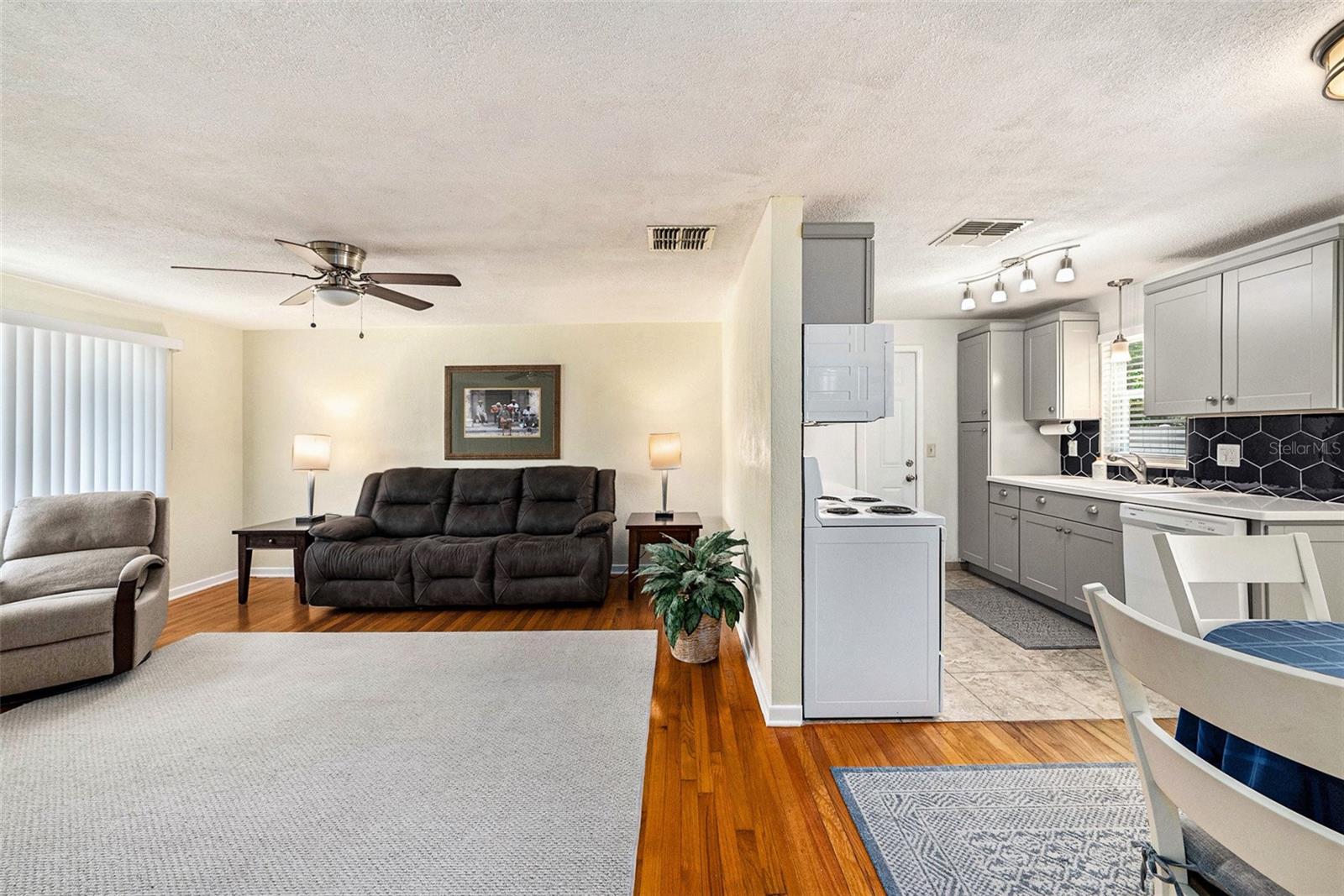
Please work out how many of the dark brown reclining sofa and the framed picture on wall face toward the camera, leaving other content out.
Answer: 2

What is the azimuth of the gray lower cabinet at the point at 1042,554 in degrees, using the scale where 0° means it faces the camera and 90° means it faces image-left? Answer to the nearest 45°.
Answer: approximately 45°

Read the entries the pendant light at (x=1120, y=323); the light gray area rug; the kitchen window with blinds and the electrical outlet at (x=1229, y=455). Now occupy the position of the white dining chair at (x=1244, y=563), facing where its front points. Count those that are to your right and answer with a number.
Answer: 1

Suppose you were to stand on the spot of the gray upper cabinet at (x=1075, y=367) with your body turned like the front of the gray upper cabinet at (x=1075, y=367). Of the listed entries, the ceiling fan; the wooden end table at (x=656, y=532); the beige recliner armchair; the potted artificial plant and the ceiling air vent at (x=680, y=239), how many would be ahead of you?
5

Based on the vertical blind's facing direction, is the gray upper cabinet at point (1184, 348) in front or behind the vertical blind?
in front

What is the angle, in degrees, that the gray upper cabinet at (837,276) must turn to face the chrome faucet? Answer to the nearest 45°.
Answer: approximately 45° to its left

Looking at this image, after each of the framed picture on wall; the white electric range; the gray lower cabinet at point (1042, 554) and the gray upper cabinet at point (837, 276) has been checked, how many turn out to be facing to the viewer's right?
2

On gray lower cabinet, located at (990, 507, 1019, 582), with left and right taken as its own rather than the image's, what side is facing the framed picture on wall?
front

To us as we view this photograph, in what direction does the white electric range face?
facing to the right of the viewer

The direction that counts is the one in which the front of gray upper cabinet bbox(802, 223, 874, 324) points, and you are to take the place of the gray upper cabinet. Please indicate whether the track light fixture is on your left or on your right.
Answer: on your left

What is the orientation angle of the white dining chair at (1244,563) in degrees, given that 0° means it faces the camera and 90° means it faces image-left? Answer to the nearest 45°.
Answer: approximately 315°

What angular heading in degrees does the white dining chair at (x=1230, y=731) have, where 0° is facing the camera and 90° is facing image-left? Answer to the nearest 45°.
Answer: approximately 225°

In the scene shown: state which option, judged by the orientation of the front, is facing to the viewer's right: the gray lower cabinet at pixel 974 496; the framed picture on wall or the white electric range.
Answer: the white electric range

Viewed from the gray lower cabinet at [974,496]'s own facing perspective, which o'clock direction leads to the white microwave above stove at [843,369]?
The white microwave above stove is roughly at 11 o'clock from the gray lower cabinet.

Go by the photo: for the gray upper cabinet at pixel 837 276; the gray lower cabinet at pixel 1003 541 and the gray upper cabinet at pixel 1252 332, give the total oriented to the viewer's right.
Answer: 1

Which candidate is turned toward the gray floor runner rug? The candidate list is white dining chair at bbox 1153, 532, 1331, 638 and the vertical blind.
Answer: the vertical blind

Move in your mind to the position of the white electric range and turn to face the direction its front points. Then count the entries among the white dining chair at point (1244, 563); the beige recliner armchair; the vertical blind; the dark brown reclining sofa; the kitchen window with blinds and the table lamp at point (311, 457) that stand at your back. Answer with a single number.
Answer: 4

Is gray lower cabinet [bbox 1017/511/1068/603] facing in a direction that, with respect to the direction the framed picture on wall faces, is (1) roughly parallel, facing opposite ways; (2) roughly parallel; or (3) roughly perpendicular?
roughly perpendicular

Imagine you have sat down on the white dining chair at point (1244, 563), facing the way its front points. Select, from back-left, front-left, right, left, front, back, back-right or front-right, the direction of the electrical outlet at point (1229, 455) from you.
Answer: back-left
